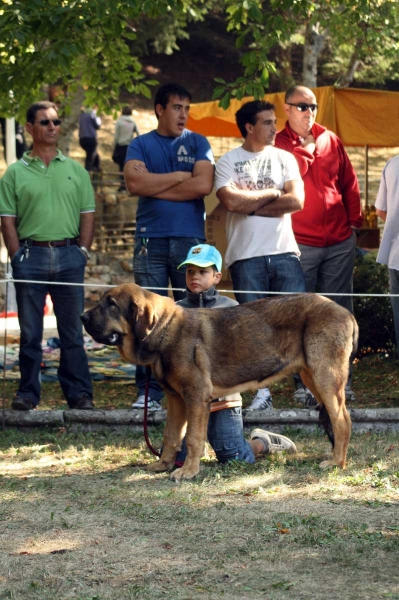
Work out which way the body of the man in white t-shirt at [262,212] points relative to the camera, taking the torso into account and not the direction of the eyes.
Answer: toward the camera

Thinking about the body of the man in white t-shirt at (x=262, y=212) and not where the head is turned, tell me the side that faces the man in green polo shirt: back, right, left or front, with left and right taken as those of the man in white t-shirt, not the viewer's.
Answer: right

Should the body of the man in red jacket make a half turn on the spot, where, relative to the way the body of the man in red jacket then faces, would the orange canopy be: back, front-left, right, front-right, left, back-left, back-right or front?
front

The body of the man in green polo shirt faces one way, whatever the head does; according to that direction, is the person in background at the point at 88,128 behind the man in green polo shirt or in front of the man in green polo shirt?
behind

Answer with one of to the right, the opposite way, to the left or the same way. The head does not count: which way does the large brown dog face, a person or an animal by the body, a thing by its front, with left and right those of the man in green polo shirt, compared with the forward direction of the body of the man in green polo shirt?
to the right

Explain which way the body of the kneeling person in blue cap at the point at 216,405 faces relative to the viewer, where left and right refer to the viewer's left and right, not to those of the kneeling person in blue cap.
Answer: facing the viewer and to the left of the viewer

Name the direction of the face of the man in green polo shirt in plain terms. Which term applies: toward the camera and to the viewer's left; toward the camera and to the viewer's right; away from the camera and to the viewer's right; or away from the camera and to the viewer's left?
toward the camera and to the viewer's right

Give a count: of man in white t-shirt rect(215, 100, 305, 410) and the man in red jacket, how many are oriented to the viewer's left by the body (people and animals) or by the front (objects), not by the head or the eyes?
0

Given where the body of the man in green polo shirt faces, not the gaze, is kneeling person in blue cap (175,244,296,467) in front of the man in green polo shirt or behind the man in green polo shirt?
in front

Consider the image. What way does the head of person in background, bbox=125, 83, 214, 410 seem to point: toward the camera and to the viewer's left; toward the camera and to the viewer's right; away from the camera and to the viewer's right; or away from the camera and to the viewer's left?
toward the camera and to the viewer's right

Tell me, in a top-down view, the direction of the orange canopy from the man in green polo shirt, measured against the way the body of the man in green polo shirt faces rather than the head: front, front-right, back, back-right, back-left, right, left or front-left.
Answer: back-left

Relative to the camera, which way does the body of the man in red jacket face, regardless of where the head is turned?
toward the camera

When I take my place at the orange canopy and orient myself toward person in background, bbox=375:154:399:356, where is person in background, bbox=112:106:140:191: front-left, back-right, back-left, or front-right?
back-right

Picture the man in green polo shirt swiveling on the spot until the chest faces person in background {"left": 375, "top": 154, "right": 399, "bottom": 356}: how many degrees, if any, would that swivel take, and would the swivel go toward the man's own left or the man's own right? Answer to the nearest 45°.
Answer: approximately 90° to the man's own left

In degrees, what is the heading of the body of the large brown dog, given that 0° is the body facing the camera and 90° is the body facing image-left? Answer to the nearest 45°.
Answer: approximately 90°

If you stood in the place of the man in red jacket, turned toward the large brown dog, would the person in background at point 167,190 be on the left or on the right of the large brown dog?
right

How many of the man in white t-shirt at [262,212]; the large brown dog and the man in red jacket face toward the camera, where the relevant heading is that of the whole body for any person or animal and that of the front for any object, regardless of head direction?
2
